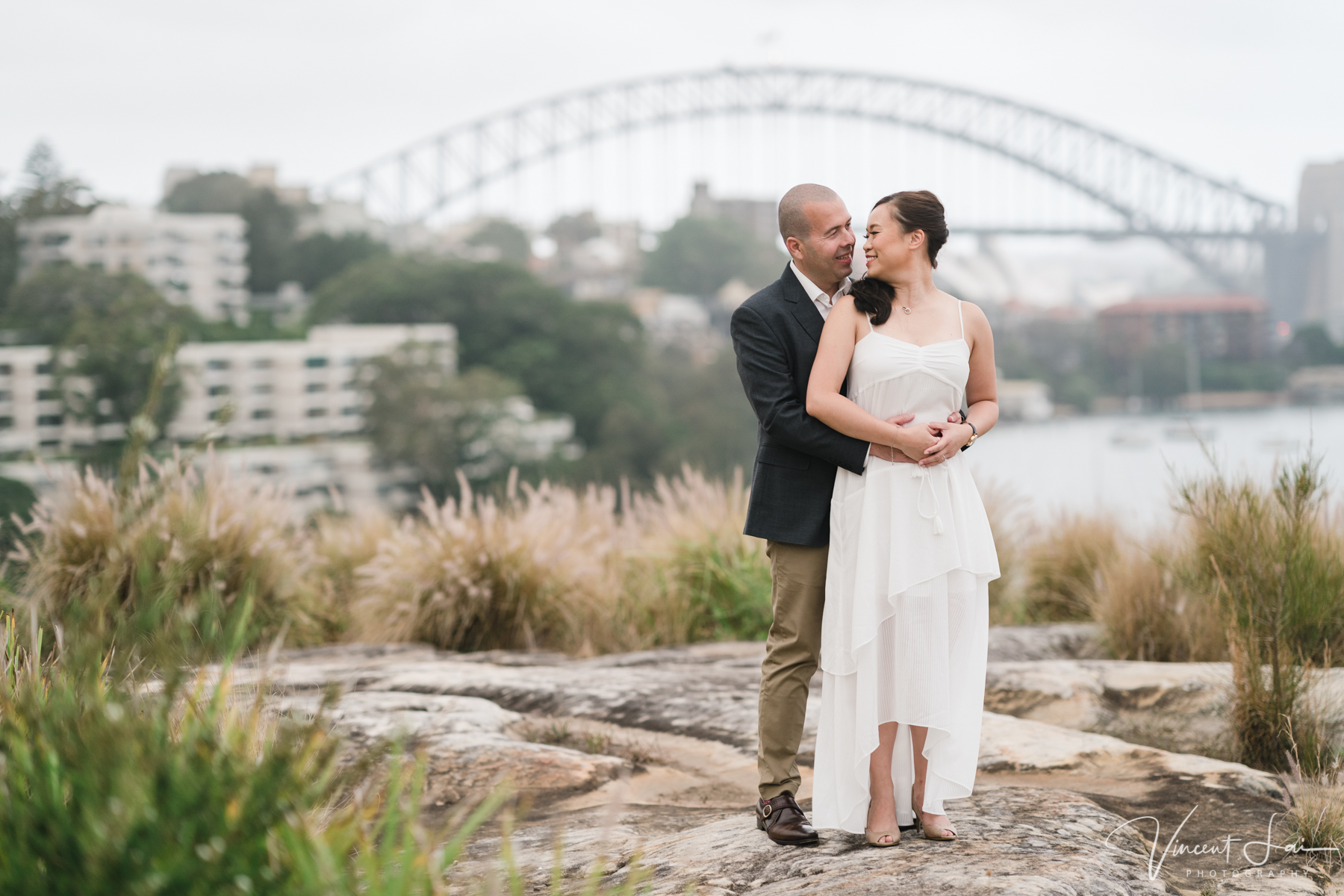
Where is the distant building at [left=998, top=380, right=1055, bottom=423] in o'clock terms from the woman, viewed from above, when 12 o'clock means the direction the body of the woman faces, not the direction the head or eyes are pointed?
The distant building is roughly at 6 o'clock from the woman.

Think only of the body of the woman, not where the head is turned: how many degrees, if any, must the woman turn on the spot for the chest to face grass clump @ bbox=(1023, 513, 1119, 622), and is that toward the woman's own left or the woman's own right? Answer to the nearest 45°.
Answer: approximately 180°

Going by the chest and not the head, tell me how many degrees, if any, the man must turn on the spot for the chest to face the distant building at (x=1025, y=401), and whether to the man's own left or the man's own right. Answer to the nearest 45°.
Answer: approximately 135° to the man's own left

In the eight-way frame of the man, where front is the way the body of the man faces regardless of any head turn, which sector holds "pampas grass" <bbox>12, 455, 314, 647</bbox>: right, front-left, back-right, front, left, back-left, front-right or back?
back

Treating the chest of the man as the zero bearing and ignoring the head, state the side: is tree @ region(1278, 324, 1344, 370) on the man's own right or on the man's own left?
on the man's own left

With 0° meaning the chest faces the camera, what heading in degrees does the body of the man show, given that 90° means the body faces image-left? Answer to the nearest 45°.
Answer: approximately 315°

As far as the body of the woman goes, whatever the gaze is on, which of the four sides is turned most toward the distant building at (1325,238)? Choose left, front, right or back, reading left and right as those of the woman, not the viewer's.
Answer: back

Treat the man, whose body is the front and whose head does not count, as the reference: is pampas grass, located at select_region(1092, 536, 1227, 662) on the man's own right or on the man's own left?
on the man's own left

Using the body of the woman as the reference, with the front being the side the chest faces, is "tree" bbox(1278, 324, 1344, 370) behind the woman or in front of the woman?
behind

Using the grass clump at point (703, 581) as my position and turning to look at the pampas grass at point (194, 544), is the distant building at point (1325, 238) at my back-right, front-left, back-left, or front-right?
back-right

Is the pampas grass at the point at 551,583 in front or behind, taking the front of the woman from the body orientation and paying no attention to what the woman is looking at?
behind

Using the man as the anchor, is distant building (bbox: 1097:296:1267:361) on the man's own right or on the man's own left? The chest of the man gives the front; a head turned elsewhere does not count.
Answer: on the man's own left
